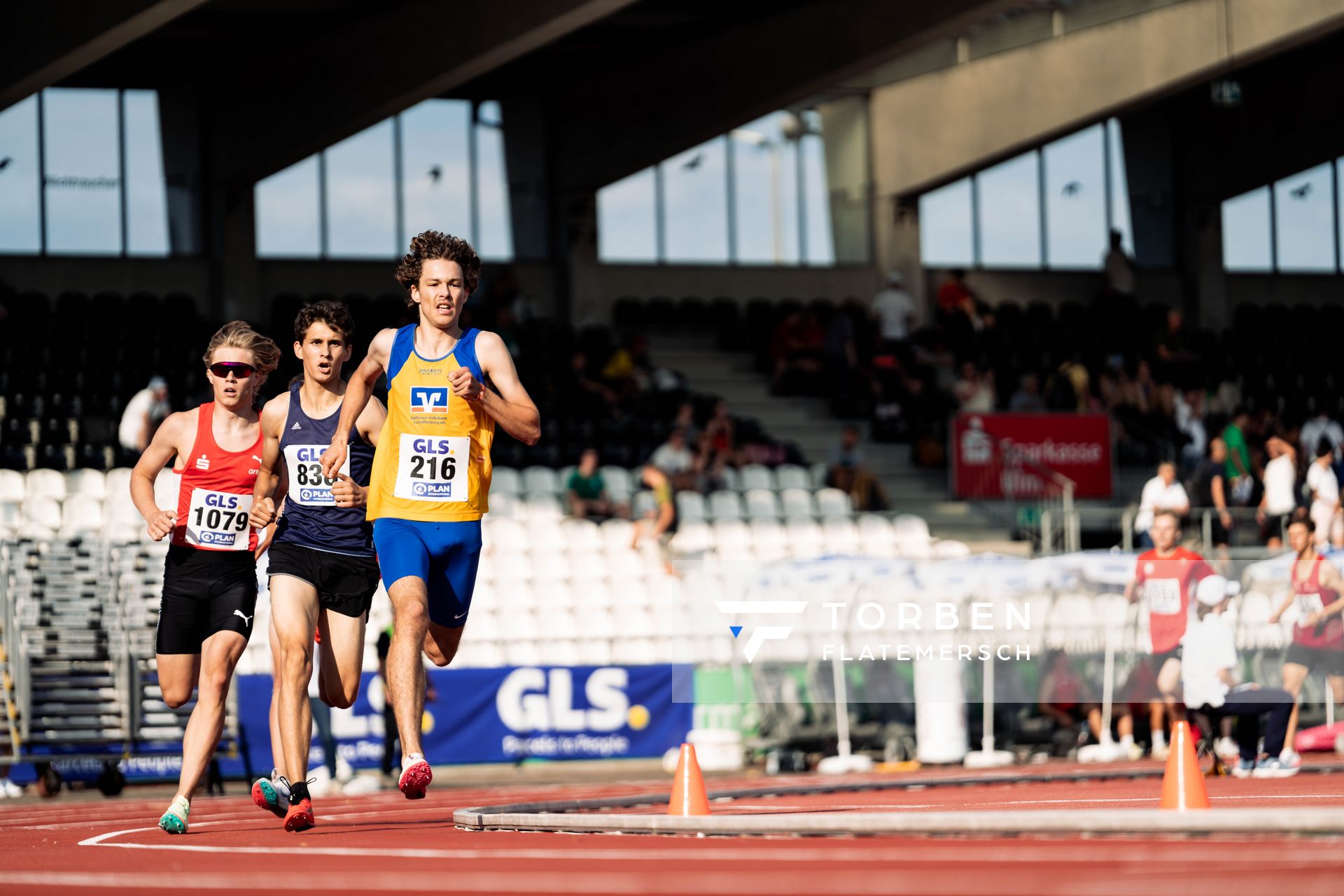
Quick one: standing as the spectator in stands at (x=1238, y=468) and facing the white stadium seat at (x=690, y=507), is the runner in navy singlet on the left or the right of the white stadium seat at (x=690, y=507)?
left

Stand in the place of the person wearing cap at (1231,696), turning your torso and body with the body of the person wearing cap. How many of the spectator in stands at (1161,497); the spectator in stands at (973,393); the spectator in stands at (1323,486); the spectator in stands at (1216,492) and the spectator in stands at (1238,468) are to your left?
5

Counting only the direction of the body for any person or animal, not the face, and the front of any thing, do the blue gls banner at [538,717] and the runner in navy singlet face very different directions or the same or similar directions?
same or similar directions

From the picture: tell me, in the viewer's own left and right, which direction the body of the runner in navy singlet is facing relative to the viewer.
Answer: facing the viewer

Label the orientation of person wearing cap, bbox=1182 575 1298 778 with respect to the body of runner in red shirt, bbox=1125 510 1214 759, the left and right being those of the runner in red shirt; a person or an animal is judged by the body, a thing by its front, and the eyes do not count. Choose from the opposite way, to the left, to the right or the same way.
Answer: to the left

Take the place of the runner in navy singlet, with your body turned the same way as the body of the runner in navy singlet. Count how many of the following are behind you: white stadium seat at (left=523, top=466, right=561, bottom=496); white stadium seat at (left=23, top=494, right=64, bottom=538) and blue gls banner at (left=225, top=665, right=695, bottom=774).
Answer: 3

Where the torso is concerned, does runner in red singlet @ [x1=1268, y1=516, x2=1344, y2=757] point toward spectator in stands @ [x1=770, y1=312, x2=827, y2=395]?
no

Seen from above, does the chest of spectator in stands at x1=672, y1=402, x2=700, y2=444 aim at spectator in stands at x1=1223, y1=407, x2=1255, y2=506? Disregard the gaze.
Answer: no

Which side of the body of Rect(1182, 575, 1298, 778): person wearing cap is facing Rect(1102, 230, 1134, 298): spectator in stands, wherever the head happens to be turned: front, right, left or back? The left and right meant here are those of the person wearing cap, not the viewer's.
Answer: left

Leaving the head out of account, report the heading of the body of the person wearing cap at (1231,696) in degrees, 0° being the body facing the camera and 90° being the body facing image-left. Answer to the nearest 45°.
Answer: approximately 270°

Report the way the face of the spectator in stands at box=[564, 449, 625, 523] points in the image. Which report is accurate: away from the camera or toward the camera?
toward the camera

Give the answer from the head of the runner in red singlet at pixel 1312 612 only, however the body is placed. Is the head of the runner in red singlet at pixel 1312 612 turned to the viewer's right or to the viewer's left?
to the viewer's left

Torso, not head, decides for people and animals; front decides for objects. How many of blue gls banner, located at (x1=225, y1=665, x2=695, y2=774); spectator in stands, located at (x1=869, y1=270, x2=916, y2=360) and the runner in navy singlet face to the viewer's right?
0

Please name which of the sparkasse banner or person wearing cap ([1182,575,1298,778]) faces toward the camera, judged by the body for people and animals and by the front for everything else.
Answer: the sparkasse banner

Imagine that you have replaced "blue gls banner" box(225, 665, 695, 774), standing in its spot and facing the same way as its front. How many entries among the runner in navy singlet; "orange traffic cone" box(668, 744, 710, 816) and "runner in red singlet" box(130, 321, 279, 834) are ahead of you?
3

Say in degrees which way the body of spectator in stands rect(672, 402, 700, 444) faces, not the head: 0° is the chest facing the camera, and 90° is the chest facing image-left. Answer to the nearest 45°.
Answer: approximately 45°
